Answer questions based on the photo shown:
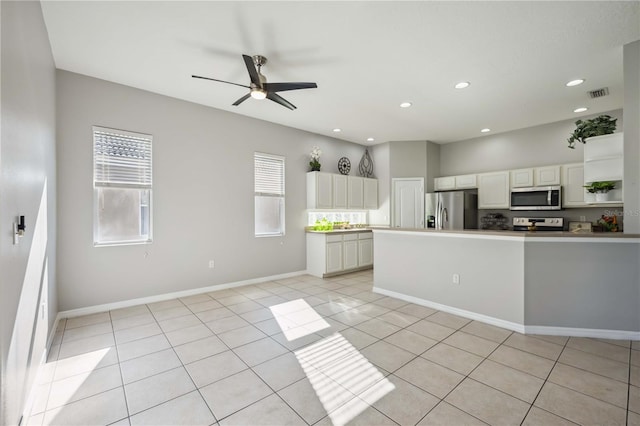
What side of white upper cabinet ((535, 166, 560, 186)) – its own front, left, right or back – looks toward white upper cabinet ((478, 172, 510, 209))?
right

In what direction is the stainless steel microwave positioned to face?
toward the camera

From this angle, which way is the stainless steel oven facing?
toward the camera

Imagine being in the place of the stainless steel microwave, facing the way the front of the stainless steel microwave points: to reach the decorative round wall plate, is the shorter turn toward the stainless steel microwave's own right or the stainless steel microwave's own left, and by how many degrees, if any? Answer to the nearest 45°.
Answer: approximately 90° to the stainless steel microwave's own right

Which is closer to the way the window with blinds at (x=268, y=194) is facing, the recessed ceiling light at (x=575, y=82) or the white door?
the recessed ceiling light

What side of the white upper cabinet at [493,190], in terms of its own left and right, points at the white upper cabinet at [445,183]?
right

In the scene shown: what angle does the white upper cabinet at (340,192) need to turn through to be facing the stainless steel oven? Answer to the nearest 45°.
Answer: approximately 45° to its left

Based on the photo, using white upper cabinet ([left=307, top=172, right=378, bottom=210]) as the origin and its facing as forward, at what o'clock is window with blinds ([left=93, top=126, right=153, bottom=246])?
The window with blinds is roughly at 3 o'clock from the white upper cabinet.

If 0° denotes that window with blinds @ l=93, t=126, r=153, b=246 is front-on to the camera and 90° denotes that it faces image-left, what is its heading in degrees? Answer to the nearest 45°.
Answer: approximately 315°

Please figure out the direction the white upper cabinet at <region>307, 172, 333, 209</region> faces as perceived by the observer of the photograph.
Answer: facing the viewer and to the right of the viewer

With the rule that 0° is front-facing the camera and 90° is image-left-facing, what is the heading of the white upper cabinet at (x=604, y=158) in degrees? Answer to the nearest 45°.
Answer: approximately 45°

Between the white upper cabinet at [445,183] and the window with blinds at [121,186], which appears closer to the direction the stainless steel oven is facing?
the window with blinds

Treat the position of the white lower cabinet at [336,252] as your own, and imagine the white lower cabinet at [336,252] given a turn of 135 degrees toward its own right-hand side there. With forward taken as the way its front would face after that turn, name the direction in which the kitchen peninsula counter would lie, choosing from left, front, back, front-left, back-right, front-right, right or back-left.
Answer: back-left
